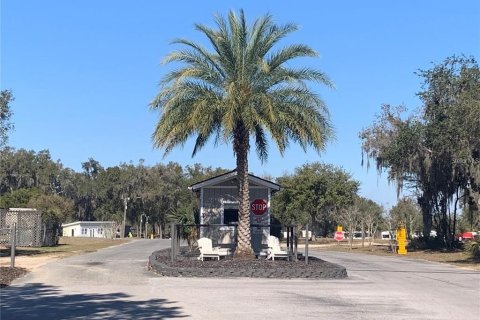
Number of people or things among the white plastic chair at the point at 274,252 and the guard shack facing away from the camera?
0

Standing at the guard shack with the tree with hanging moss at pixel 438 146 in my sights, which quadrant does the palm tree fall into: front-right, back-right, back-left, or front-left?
back-right

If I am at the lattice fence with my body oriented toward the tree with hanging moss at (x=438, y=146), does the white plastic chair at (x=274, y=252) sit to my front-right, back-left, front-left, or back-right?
front-right

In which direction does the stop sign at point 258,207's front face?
toward the camera

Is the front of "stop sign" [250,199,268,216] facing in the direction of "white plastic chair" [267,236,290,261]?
yes

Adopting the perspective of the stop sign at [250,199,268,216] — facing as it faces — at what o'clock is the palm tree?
The palm tree is roughly at 12 o'clock from the stop sign.

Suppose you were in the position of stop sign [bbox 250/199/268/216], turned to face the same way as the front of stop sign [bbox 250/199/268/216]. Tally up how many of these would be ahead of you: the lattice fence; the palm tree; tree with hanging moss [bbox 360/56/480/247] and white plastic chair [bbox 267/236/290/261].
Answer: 2

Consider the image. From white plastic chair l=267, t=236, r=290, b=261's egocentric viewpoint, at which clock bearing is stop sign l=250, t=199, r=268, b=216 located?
The stop sign is roughly at 7 o'clock from the white plastic chair.

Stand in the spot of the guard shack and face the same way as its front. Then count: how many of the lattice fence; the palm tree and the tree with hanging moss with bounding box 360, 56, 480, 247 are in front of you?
1

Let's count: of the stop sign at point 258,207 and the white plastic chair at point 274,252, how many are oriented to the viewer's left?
0

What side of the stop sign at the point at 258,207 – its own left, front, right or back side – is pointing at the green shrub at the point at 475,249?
left

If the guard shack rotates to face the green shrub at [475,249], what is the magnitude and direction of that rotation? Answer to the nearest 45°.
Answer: approximately 90° to its left

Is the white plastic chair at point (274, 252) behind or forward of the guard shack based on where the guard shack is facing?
forward

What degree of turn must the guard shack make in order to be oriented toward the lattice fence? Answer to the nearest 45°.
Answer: approximately 135° to its right

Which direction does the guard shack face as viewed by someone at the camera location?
facing the viewer

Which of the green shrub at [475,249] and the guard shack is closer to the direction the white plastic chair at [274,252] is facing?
the green shrub

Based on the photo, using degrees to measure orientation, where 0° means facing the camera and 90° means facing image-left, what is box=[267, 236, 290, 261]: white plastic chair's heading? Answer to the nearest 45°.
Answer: approximately 315°

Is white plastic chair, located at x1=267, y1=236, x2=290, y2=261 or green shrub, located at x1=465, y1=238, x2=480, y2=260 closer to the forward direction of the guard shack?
the white plastic chair
